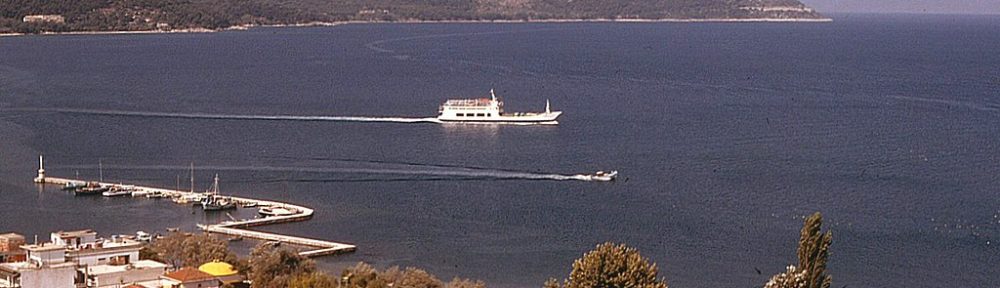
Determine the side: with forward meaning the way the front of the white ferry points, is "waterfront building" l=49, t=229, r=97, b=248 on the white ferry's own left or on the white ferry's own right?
on the white ferry's own right

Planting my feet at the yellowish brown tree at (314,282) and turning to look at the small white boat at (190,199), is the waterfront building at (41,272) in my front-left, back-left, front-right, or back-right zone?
front-left

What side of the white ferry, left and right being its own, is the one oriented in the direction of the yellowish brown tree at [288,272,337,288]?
right

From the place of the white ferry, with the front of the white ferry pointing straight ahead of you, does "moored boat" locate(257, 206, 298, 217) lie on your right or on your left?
on your right

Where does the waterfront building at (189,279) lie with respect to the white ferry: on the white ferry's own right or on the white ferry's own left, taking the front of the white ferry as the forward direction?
on the white ferry's own right

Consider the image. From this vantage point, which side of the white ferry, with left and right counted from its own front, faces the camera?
right

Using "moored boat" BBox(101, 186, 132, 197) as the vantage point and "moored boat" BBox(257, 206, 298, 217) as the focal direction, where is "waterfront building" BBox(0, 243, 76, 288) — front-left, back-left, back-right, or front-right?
front-right

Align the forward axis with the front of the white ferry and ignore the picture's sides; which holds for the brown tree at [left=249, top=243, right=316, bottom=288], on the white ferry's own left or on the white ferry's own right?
on the white ferry's own right

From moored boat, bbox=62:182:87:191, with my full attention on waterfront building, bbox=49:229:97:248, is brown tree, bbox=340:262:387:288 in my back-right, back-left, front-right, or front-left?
front-left

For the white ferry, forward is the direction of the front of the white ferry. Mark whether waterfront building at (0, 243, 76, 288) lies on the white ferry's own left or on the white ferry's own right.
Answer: on the white ferry's own right

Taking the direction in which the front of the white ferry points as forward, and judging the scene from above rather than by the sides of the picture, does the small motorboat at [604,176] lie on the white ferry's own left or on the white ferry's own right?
on the white ferry's own right

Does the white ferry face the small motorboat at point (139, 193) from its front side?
no

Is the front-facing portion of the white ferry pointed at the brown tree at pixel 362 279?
no
